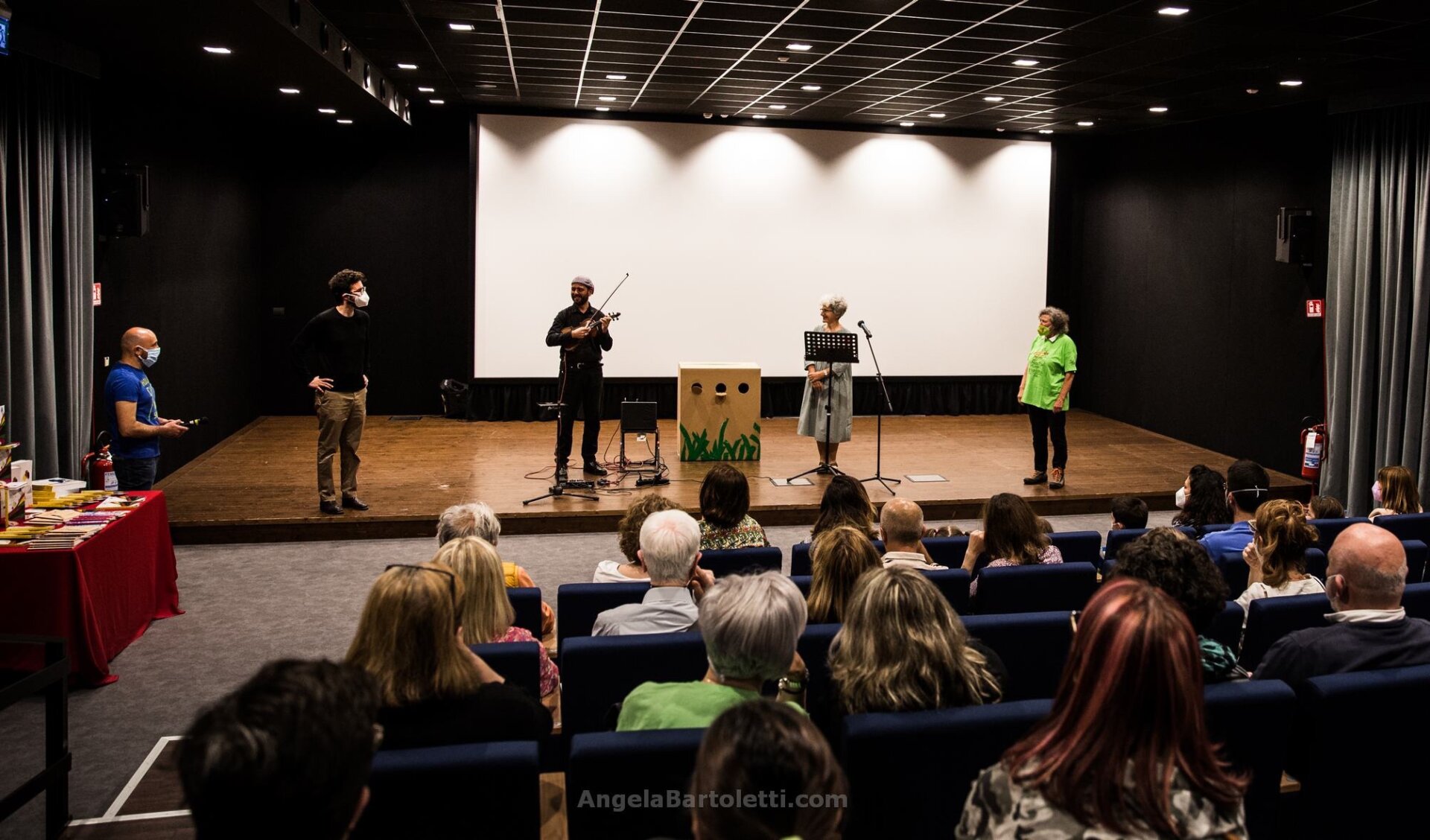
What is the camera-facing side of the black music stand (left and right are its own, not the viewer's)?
back

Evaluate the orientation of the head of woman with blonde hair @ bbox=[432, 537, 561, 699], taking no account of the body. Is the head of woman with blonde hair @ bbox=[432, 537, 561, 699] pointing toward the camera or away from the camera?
away from the camera

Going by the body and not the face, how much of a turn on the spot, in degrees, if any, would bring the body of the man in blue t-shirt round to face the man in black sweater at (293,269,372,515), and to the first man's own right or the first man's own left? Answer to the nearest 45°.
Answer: approximately 45° to the first man's own left

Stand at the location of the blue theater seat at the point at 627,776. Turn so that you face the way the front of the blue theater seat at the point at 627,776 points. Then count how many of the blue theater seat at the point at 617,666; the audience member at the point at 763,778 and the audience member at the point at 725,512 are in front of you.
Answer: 2

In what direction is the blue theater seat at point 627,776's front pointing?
away from the camera

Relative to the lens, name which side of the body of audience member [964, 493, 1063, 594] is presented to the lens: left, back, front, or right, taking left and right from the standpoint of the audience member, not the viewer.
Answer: back

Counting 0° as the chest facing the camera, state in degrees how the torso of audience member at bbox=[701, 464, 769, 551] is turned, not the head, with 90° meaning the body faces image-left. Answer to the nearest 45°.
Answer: approximately 180°

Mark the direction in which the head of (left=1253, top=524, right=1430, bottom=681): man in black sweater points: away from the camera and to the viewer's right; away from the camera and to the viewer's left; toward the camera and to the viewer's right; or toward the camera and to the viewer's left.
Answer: away from the camera and to the viewer's left

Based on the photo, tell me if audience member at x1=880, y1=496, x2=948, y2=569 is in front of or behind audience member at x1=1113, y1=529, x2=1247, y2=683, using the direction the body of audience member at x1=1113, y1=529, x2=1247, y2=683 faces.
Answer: in front

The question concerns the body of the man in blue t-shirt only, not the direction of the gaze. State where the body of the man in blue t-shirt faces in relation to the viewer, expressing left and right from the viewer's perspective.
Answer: facing to the right of the viewer

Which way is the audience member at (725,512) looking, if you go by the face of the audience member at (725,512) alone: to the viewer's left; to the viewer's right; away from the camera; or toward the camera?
away from the camera

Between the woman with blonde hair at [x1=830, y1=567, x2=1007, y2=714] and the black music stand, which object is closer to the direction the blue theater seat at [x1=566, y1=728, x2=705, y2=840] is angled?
the black music stand

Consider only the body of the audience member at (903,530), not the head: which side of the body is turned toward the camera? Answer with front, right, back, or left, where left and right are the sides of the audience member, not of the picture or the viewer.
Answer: back
